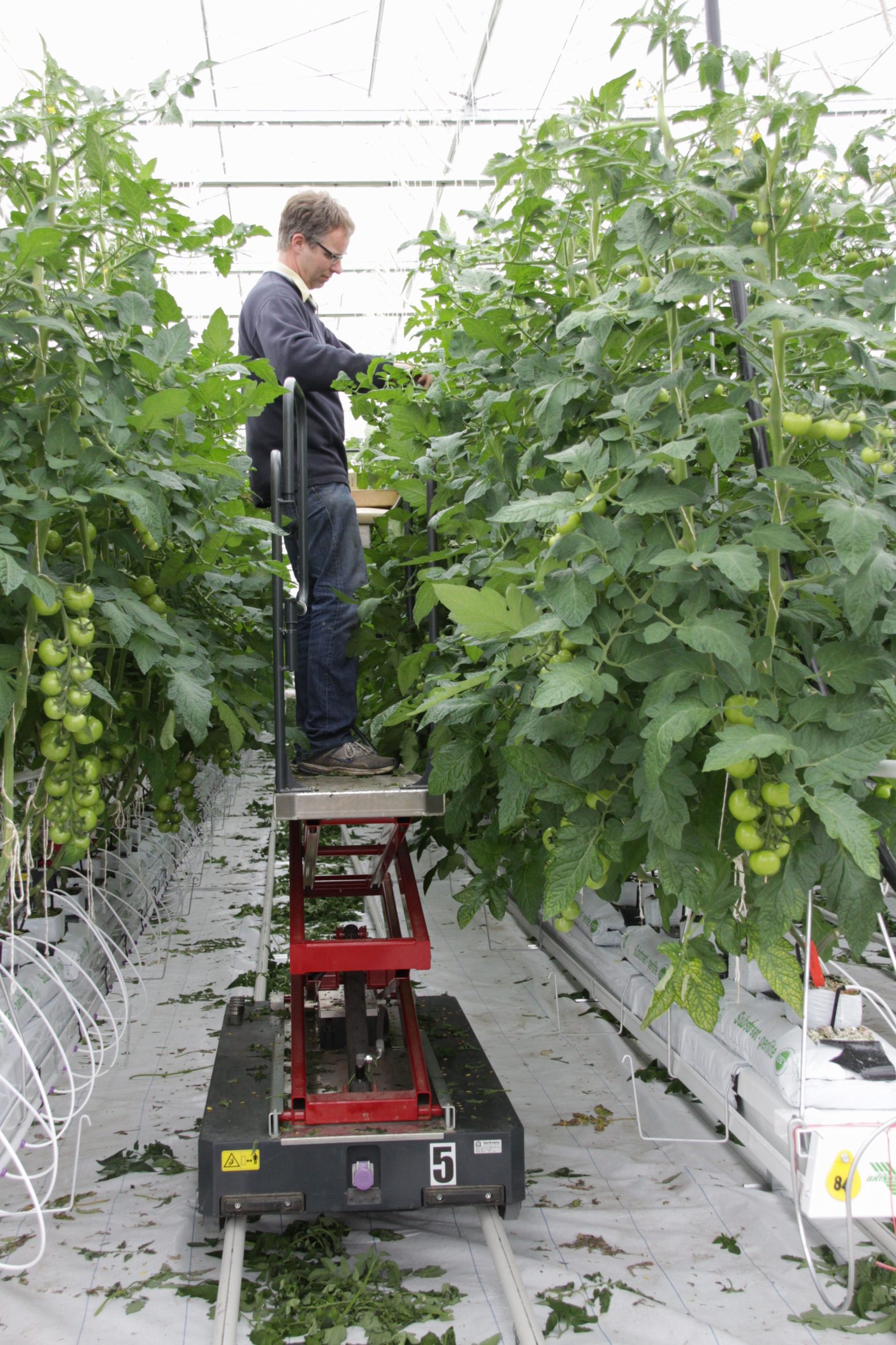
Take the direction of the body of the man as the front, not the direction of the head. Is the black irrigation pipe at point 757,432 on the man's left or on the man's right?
on the man's right

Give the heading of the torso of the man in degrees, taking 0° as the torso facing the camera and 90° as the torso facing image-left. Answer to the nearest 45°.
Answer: approximately 270°

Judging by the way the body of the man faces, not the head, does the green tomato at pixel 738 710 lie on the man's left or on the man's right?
on the man's right

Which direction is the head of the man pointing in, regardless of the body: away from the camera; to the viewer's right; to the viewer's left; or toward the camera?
to the viewer's right
